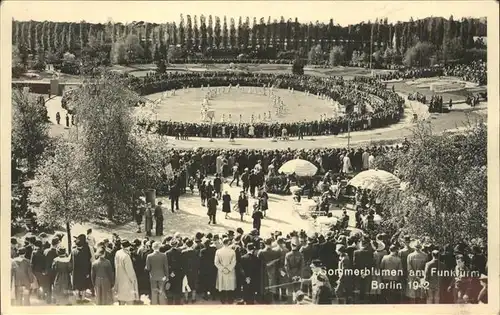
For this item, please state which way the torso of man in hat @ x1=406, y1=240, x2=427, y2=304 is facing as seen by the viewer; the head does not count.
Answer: away from the camera

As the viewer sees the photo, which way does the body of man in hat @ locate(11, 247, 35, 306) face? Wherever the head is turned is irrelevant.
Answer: away from the camera

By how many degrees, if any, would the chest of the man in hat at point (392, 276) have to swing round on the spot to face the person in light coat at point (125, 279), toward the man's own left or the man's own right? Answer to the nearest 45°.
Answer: approximately 90° to the man's own left

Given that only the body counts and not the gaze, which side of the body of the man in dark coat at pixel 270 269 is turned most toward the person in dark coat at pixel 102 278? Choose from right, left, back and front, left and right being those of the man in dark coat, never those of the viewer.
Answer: left

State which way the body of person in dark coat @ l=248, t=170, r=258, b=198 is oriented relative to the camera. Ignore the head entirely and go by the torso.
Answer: away from the camera

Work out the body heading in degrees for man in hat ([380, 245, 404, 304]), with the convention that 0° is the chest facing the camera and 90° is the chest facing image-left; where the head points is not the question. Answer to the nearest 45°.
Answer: approximately 180°

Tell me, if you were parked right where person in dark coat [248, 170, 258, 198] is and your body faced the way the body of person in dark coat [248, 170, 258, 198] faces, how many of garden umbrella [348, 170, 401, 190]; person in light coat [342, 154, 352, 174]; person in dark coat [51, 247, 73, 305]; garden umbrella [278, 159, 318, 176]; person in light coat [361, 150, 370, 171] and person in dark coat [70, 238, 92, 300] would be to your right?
4

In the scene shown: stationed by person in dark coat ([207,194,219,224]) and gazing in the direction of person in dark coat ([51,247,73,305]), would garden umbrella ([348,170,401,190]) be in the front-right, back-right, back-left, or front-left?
back-left

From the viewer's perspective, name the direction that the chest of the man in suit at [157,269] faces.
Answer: away from the camera

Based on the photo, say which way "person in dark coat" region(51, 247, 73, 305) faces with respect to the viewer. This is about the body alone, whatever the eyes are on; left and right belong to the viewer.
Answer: facing away from the viewer

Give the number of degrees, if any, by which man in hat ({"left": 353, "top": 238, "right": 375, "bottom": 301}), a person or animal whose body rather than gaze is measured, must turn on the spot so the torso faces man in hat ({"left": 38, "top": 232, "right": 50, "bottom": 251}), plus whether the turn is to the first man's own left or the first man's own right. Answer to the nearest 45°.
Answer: approximately 90° to the first man's own left

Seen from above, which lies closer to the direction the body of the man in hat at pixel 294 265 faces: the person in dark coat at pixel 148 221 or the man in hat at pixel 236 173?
the man in hat
